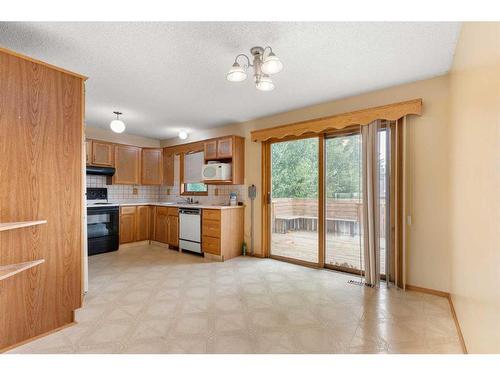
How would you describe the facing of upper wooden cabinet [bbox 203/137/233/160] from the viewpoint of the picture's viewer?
facing the viewer and to the left of the viewer

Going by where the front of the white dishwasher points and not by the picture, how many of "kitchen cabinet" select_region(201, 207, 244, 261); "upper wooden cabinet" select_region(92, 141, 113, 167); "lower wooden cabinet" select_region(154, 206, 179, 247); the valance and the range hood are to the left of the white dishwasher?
2

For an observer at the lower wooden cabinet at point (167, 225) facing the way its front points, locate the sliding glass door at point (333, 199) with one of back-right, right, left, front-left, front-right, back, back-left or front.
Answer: left

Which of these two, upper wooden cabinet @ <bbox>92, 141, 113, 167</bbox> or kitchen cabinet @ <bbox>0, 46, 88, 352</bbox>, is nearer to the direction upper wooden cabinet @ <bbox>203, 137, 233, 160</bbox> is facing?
the kitchen cabinet

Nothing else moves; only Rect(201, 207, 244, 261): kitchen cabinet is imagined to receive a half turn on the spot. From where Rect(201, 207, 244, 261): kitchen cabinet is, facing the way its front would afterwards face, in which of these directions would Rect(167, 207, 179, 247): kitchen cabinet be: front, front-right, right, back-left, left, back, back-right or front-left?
left

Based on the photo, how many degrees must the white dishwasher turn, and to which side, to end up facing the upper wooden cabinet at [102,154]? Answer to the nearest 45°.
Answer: approximately 90° to its right

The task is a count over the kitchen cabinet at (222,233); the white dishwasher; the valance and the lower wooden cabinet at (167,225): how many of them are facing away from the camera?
0

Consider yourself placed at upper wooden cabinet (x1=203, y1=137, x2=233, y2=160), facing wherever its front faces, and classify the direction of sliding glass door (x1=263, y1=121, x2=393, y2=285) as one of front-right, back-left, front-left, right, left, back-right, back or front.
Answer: left
